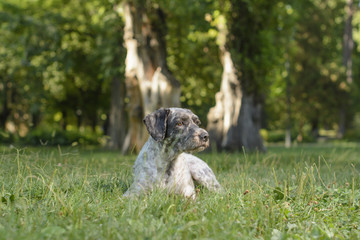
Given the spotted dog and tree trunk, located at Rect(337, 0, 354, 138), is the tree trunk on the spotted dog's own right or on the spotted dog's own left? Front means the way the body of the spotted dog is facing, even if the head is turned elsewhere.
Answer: on the spotted dog's own left

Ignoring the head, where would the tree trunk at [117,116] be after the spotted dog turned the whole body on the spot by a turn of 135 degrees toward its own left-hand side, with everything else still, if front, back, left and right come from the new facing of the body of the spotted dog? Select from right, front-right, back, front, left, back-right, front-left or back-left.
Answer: front

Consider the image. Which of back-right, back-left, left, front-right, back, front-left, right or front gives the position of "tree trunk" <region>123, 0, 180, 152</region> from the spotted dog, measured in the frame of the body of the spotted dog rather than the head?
back-left

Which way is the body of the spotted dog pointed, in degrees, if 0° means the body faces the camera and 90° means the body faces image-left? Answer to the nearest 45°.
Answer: approximately 315°
